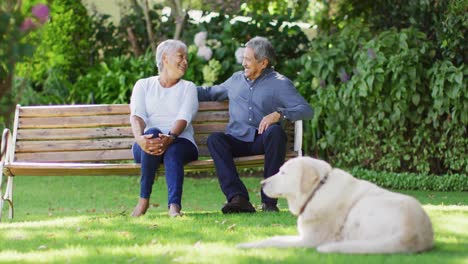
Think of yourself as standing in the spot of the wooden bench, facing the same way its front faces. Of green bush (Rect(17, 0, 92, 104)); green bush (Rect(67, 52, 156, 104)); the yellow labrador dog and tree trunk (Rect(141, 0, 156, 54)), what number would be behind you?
3

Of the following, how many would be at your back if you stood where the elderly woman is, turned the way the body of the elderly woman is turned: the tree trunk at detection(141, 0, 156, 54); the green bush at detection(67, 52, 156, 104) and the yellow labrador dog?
2

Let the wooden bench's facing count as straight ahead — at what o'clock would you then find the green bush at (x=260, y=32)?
The green bush is roughly at 7 o'clock from the wooden bench.

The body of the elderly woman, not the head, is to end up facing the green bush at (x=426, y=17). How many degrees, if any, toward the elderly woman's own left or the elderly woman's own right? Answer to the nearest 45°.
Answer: approximately 135° to the elderly woman's own left

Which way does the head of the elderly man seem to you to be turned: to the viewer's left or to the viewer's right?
to the viewer's left

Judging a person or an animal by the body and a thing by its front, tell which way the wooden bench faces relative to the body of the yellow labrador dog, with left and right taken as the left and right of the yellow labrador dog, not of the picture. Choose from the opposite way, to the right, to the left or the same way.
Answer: to the left

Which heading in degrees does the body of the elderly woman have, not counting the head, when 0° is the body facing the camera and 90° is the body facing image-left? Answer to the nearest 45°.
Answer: approximately 0°

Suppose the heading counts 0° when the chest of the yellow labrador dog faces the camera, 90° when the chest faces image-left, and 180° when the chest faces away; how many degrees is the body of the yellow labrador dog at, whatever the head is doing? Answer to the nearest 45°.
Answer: approximately 90°

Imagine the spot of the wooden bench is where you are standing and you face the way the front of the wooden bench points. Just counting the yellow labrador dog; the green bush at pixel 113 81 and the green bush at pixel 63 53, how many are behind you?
2

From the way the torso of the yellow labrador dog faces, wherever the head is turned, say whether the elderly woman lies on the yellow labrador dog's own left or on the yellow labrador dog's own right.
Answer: on the yellow labrador dog's own right

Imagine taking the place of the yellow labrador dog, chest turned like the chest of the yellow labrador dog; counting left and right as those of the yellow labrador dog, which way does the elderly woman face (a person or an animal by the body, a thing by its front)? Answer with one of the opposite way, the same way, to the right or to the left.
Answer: to the left
